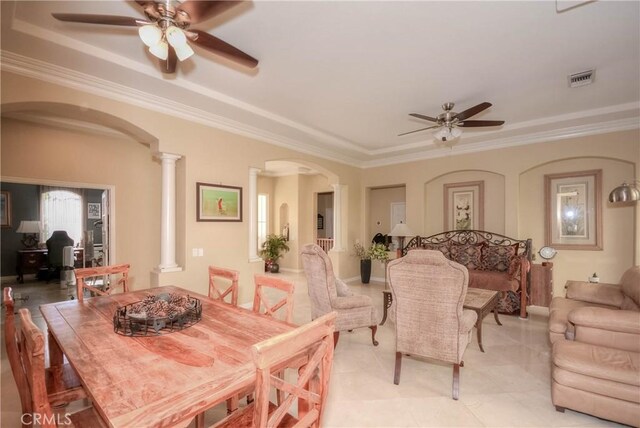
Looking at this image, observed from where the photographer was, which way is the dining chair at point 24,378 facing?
facing away from the viewer and to the right of the viewer

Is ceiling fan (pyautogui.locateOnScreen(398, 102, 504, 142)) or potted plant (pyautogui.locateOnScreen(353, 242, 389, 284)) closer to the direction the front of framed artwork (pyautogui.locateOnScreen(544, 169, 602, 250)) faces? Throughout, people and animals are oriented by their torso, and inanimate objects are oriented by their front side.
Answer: the ceiling fan

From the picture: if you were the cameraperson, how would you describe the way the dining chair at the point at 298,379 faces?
facing away from the viewer and to the left of the viewer

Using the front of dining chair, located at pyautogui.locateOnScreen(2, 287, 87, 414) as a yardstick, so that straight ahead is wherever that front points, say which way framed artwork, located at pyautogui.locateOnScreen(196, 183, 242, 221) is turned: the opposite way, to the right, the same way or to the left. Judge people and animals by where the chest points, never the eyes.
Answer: to the right

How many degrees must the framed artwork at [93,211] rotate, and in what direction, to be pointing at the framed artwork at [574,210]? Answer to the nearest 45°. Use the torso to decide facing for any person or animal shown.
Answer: approximately 45° to its left

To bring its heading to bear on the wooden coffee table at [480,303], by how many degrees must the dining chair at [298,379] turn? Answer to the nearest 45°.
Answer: approximately 90° to its right

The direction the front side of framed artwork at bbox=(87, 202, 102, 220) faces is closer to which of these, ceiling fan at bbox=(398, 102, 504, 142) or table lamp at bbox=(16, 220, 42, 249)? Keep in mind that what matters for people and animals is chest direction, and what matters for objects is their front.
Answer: the ceiling fan
